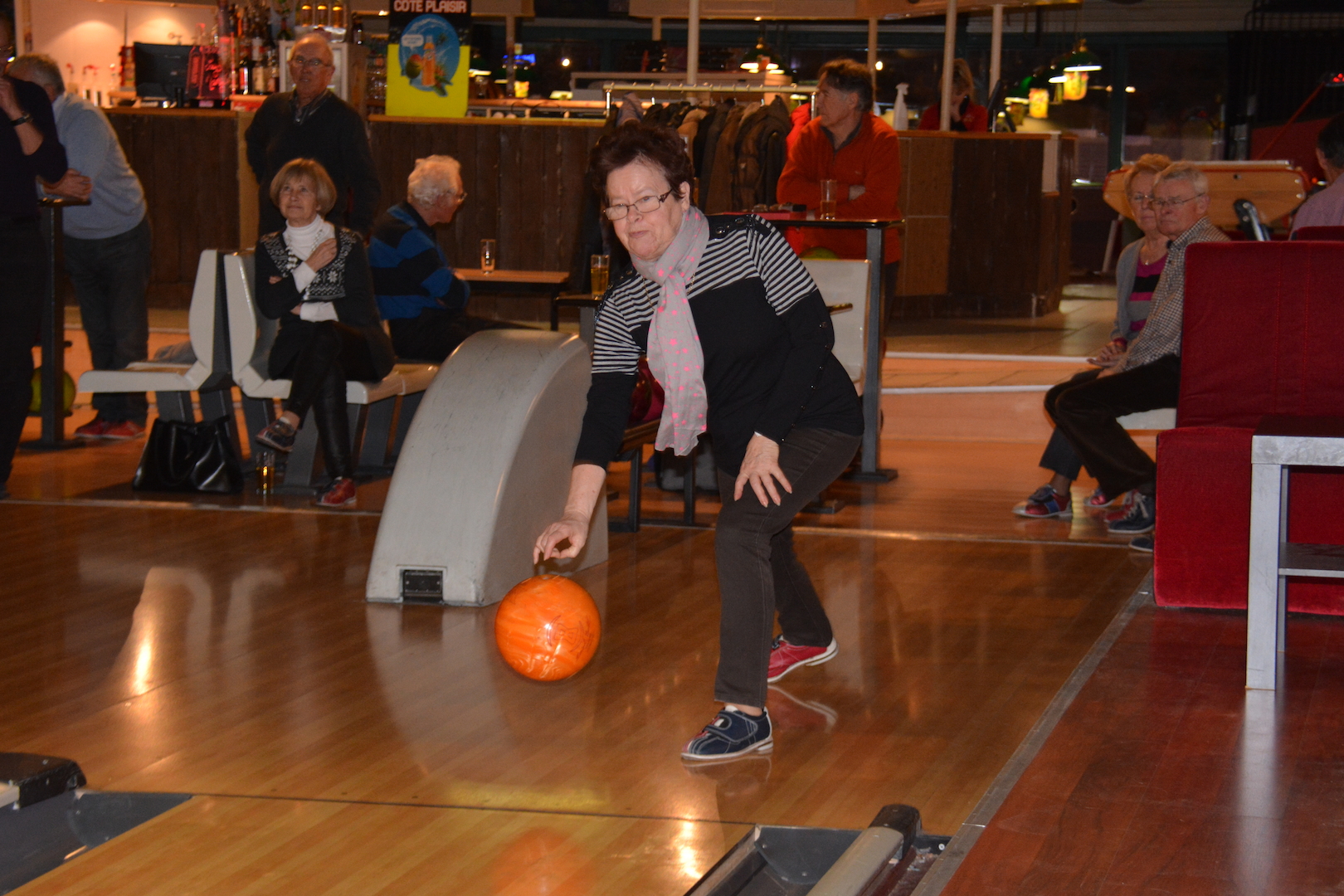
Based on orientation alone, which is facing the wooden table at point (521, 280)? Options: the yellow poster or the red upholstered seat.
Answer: the yellow poster

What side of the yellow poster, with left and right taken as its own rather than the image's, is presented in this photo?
front

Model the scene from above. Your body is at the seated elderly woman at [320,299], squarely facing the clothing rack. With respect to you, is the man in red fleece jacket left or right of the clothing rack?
right

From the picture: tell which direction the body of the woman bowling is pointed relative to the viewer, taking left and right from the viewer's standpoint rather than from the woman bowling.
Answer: facing the viewer and to the left of the viewer

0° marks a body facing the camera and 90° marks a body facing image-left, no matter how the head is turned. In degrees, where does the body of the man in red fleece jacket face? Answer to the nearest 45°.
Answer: approximately 45°
